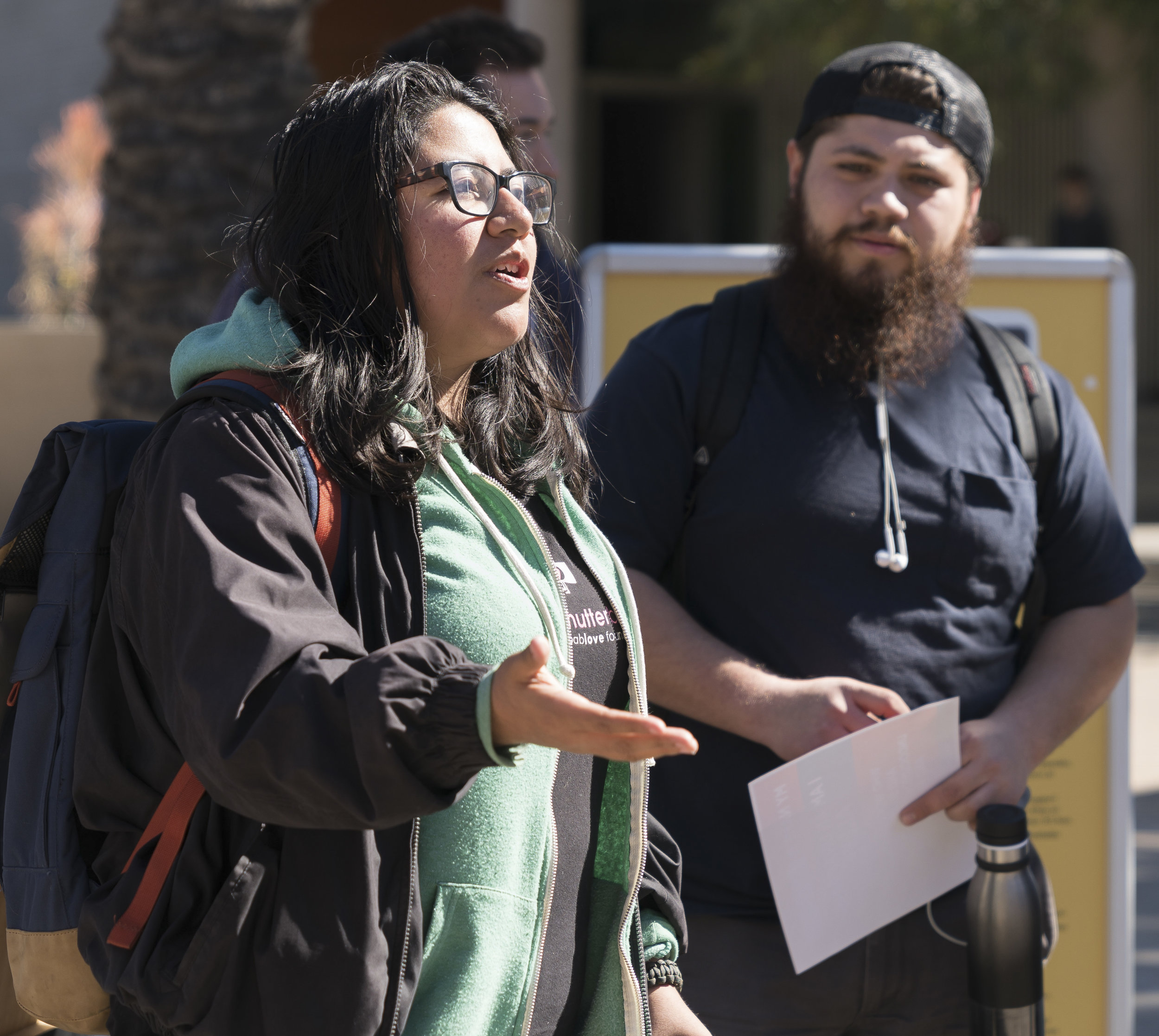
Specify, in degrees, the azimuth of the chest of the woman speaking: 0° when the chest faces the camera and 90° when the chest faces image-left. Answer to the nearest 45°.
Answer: approximately 315°

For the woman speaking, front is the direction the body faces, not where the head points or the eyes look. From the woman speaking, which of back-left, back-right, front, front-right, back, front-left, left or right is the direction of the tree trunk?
back-left

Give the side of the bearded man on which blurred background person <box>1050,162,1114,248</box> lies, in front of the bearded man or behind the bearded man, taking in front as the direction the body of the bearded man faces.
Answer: behind

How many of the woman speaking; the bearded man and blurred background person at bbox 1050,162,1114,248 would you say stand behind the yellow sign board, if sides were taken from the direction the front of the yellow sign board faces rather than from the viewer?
1

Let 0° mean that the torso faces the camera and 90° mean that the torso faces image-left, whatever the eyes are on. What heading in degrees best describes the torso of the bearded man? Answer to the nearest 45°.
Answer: approximately 0°

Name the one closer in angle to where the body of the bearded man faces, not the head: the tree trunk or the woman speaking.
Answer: the woman speaking

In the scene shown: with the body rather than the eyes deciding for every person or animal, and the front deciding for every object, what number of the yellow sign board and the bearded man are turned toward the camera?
2

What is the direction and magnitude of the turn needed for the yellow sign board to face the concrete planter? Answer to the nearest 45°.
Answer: approximately 135° to its right

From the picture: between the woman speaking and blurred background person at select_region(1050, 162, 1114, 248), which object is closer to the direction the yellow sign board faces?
the woman speaking

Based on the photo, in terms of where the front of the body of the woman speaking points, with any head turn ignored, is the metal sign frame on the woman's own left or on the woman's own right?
on the woman's own left
